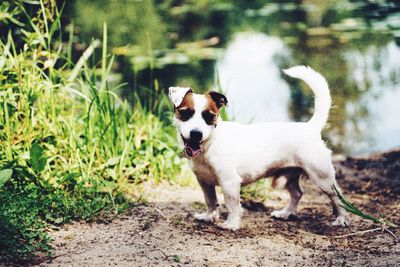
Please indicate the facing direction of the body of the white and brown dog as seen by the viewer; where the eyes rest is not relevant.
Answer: to the viewer's left

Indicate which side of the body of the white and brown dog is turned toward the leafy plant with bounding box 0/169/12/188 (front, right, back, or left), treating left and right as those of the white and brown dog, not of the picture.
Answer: front
